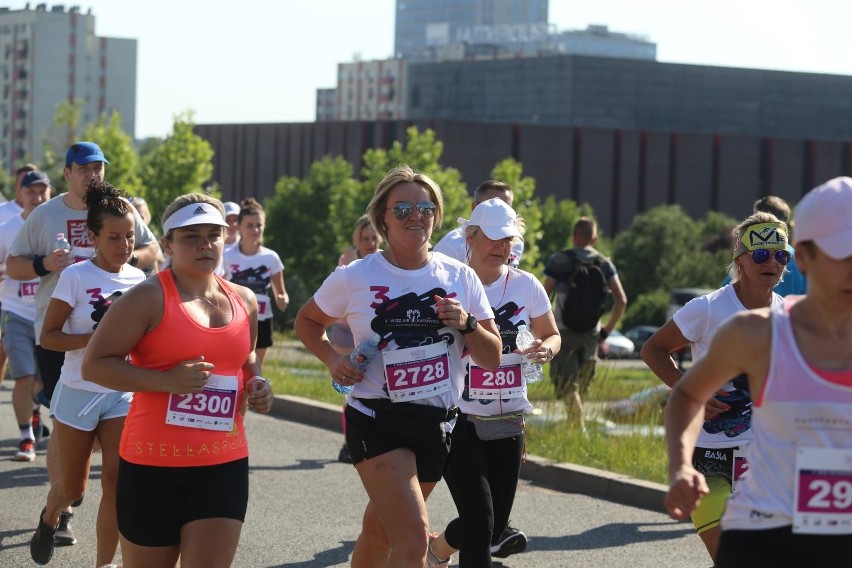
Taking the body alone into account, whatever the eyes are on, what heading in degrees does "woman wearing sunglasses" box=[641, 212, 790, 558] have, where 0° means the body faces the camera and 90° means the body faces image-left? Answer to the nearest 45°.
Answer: approximately 315°

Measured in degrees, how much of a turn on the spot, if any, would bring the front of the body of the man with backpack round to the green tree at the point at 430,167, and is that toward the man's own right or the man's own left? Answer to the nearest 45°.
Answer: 0° — they already face it

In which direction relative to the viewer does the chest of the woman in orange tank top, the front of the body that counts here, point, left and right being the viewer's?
facing the viewer and to the right of the viewer

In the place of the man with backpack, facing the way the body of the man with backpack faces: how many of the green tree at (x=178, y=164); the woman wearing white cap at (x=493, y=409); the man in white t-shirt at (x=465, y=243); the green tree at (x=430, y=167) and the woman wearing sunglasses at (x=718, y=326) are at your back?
3

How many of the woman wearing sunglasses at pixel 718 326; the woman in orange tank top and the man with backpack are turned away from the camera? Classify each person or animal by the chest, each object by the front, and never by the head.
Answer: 1

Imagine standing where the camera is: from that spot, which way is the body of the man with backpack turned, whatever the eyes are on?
away from the camera

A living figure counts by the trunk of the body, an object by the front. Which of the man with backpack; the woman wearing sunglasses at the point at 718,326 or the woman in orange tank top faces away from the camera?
the man with backpack

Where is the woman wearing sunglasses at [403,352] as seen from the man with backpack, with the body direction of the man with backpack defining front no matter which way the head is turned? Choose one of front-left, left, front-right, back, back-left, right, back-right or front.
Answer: back
